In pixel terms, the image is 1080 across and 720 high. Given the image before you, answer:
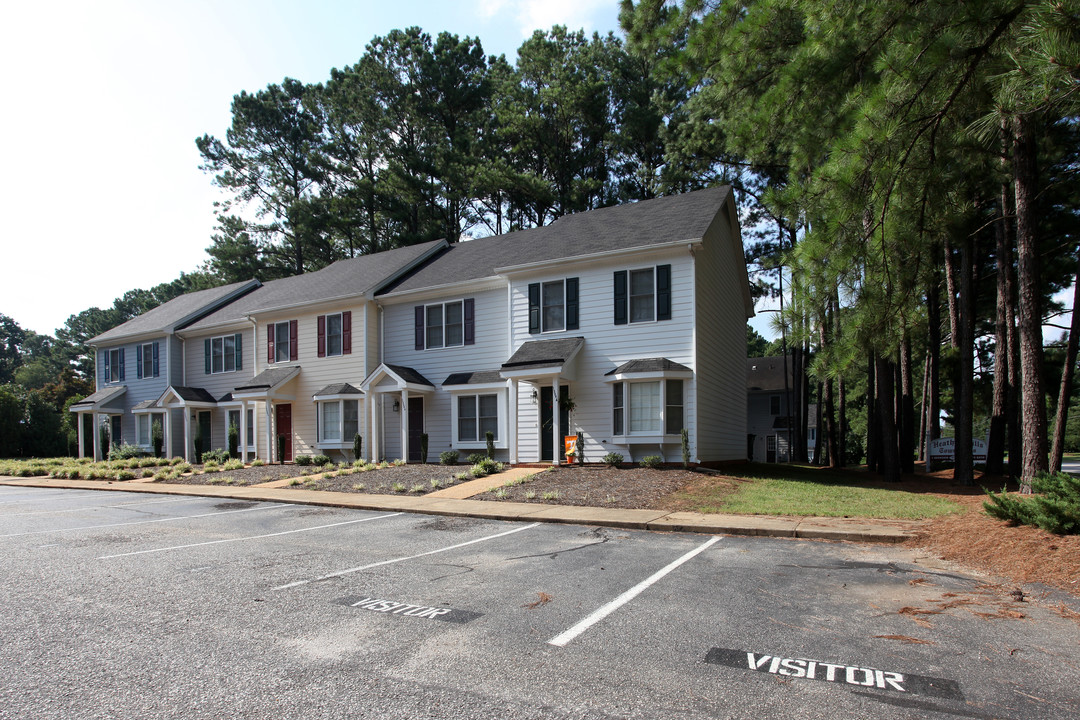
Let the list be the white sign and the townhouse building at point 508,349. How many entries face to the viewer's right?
0

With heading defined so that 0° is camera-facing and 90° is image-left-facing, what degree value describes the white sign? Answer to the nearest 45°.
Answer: approximately 0°

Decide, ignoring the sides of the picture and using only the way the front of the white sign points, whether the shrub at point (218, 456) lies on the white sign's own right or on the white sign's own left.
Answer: on the white sign's own right

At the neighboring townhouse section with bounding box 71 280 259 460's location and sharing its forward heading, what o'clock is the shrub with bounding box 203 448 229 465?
The shrub is roughly at 10 o'clock from the neighboring townhouse section.

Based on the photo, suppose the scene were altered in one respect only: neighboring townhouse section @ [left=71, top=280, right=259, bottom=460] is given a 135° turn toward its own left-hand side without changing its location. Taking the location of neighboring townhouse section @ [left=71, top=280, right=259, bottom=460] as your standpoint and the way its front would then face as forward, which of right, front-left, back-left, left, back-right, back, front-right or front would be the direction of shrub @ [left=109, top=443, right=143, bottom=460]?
right

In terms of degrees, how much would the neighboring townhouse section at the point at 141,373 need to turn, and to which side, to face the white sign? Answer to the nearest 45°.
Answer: approximately 90° to its left

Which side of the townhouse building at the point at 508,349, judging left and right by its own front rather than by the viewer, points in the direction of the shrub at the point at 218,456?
right
